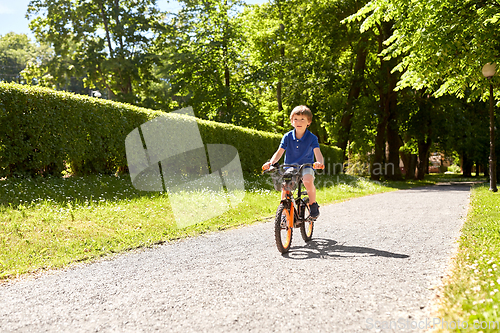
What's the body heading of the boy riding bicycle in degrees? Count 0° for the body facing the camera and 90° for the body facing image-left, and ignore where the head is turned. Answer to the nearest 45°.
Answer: approximately 0°

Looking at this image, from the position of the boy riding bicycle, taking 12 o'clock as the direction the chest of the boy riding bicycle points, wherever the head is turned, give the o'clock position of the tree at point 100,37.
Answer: The tree is roughly at 5 o'clock from the boy riding bicycle.

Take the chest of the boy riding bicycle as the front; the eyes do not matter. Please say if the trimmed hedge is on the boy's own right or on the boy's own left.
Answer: on the boy's own right

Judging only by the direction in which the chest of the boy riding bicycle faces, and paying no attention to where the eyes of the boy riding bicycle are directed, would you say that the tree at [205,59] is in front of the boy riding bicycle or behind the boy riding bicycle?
behind
